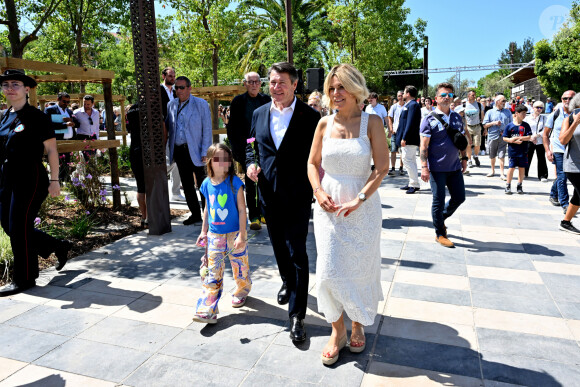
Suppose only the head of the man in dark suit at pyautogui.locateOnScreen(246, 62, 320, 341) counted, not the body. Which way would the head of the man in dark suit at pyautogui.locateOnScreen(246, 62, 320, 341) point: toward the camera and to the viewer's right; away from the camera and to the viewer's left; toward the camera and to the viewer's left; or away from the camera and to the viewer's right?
toward the camera and to the viewer's left

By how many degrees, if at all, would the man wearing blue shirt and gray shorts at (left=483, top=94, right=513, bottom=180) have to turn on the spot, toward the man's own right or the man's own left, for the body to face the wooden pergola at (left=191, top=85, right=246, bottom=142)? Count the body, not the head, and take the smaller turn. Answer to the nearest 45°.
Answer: approximately 90° to the man's own right

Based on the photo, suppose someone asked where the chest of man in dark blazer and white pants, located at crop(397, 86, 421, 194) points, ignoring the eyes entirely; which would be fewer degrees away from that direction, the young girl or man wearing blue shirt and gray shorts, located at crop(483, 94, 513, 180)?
the young girl

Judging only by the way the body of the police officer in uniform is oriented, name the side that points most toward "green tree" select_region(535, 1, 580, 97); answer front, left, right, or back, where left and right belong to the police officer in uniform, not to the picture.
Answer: back

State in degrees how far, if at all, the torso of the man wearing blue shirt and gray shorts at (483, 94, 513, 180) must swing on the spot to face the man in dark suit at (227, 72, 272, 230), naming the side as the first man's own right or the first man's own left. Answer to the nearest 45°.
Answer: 0° — they already face them

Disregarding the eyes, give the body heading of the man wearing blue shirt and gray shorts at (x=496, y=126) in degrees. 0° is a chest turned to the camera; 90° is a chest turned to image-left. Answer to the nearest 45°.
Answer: approximately 0°

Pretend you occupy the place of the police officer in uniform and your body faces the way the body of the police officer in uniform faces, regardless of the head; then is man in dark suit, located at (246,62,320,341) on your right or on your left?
on your left
